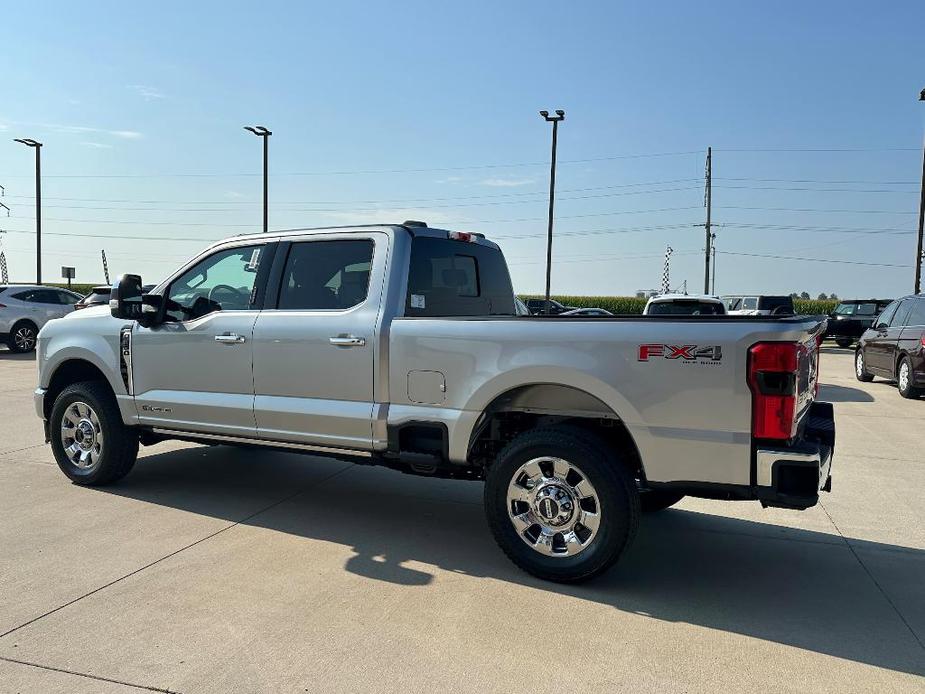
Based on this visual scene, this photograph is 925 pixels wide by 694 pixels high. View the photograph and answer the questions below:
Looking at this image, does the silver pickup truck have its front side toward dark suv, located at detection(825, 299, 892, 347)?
no

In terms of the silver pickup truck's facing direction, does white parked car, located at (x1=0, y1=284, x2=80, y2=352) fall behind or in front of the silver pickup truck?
in front

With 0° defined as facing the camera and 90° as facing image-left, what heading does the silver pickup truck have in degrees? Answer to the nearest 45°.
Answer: approximately 135°

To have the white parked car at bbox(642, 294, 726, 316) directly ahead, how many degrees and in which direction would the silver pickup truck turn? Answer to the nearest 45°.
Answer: approximately 90° to its right
